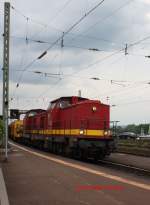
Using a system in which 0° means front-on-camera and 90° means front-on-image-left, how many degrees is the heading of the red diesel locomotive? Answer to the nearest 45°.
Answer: approximately 315°
